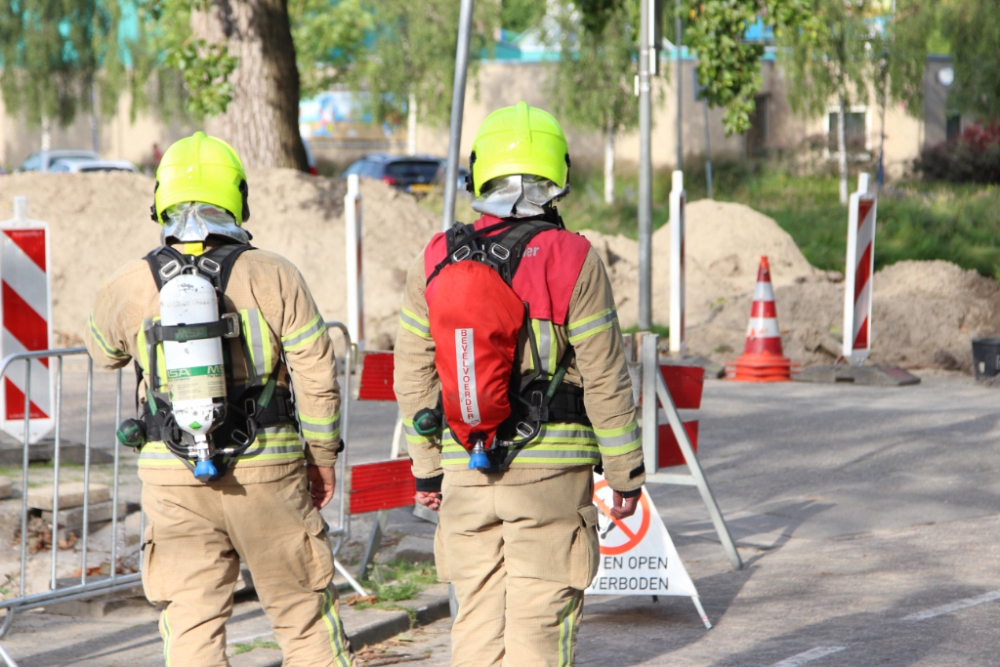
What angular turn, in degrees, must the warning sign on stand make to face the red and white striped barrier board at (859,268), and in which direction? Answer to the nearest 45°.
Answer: approximately 180°

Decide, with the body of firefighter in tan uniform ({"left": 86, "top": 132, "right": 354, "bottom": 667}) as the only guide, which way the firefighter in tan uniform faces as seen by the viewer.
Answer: away from the camera

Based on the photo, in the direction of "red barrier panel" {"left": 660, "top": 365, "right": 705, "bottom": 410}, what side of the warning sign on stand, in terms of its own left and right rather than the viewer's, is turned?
back

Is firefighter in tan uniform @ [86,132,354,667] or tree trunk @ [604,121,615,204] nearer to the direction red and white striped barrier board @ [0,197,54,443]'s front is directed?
the firefighter in tan uniform

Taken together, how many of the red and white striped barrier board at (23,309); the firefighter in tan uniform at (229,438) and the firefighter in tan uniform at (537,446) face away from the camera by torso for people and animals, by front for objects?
2

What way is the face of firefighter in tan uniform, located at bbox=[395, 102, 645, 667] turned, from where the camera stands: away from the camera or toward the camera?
away from the camera

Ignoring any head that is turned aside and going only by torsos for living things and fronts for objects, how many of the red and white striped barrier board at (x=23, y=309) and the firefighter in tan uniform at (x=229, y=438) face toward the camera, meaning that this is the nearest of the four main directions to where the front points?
1

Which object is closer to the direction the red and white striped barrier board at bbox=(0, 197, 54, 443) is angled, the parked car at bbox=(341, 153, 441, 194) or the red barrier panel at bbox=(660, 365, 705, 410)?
the red barrier panel

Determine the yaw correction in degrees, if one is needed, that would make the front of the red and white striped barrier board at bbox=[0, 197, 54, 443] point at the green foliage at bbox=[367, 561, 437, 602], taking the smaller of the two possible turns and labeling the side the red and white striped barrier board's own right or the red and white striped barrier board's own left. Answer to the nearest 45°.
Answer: approximately 45° to the red and white striped barrier board's own left

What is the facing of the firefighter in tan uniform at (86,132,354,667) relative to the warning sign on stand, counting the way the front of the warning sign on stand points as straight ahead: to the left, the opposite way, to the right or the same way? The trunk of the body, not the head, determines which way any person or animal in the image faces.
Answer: the opposite way

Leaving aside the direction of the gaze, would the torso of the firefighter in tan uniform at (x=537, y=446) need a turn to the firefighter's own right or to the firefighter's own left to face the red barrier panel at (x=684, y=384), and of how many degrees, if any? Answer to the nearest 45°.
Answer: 0° — they already face it

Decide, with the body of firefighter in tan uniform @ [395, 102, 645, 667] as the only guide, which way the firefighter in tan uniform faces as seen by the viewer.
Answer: away from the camera
